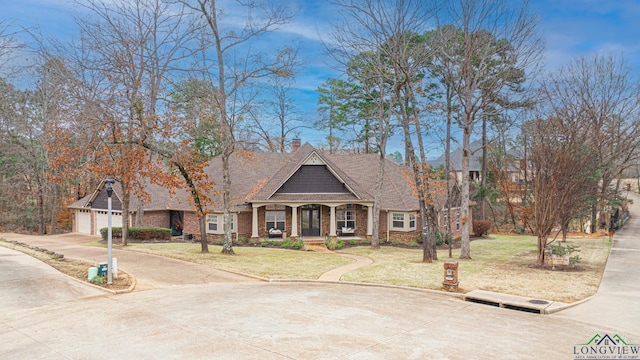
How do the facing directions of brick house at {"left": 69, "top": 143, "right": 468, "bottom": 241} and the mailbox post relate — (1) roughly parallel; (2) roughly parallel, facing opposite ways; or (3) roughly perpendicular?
roughly parallel

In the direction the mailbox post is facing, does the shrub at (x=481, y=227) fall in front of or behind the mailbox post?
behind

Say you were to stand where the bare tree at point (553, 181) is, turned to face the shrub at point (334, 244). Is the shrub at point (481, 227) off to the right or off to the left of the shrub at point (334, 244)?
right

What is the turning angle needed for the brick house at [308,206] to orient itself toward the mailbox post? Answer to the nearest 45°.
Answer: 0° — it already faces it

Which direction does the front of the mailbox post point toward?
toward the camera

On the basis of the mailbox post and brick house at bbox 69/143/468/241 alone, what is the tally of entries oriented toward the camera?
2

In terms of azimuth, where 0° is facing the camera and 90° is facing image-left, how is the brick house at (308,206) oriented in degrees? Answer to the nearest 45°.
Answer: approximately 0°

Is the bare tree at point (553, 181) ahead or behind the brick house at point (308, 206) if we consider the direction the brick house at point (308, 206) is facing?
ahead
